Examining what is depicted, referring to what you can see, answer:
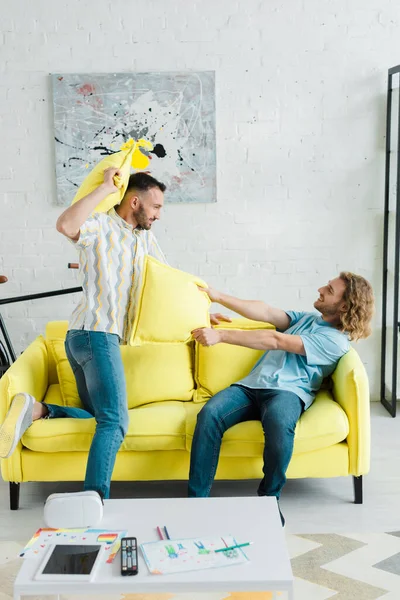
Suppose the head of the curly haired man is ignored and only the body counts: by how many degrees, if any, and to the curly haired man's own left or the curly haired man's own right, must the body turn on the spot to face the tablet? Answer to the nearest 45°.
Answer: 0° — they already face it

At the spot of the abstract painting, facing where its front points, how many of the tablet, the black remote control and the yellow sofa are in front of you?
3

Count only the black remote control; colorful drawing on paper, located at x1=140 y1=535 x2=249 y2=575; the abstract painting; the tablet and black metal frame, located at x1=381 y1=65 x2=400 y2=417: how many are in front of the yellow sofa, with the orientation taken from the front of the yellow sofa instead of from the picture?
3

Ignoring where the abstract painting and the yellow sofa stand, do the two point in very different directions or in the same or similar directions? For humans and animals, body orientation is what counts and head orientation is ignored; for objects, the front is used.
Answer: same or similar directions

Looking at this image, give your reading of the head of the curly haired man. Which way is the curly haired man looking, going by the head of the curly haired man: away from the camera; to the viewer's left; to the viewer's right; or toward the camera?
to the viewer's left

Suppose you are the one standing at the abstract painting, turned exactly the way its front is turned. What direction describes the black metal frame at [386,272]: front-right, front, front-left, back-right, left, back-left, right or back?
left

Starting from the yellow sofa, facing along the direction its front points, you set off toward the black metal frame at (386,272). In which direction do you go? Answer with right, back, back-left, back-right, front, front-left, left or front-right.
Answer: back-left

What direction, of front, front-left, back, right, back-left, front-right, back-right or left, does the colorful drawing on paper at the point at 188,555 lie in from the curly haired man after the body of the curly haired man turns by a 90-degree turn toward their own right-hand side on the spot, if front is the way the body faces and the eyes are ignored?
back-left

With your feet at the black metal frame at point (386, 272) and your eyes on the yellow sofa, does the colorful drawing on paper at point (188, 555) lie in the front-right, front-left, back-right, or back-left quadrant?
front-left

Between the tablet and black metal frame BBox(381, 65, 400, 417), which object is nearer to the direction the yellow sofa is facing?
the tablet

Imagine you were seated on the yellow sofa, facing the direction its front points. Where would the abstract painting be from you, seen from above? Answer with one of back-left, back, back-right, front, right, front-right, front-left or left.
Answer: back

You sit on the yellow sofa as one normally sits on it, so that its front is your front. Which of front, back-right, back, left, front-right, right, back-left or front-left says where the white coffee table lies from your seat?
front

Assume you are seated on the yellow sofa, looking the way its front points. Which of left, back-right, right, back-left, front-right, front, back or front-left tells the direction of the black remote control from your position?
front

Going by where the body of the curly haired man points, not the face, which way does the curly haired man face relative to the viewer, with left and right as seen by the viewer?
facing the viewer and to the left of the viewer

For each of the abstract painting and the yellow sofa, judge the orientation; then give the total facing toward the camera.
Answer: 2

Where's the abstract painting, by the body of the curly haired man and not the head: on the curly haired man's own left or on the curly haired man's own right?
on the curly haired man's own right

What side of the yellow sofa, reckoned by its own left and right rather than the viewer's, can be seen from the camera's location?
front

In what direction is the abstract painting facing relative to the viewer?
toward the camera
